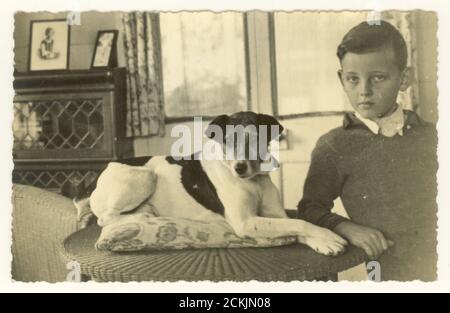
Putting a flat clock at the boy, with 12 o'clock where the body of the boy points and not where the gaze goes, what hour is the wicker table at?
The wicker table is roughly at 2 o'clock from the boy.

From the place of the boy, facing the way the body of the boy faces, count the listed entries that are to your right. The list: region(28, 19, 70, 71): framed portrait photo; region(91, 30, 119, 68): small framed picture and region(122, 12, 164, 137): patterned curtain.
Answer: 3

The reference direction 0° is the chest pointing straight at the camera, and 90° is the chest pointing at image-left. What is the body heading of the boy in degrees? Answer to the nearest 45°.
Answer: approximately 0°

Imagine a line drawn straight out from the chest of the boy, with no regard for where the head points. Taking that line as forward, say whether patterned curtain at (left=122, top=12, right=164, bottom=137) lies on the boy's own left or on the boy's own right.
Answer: on the boy's own right

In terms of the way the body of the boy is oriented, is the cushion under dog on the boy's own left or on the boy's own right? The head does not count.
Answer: on the boy's own right

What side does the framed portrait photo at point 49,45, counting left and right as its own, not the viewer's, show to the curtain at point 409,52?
left

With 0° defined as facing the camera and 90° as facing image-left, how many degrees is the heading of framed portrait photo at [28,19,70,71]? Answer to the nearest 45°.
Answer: approximately 0°
